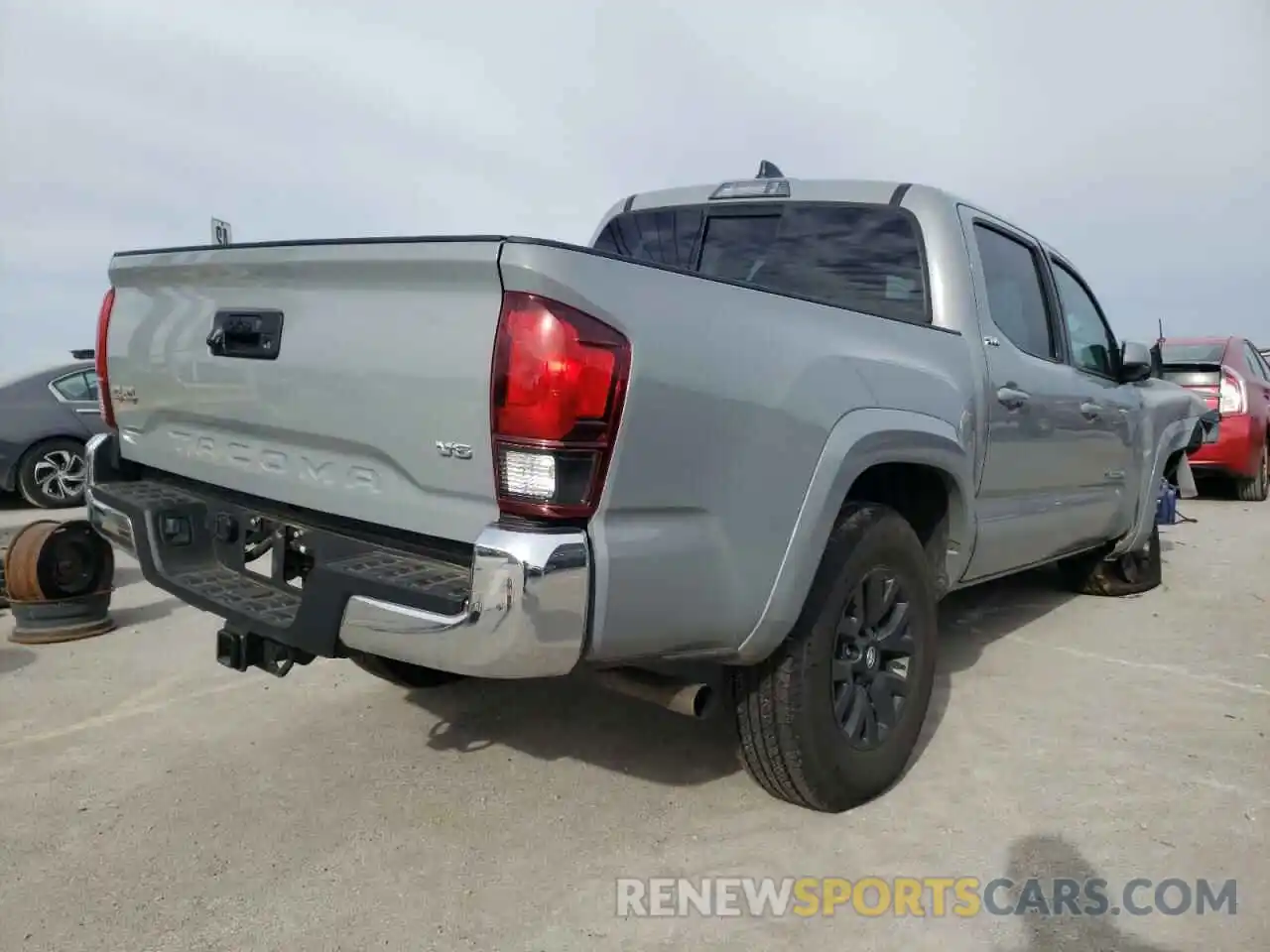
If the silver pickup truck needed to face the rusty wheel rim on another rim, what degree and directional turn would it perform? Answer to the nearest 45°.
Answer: approximately 90° to its left

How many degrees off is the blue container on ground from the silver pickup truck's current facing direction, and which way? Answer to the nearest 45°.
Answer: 0° — it already faces it

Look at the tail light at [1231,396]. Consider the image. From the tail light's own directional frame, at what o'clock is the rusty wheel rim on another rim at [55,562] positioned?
The rusty wheel rim on another rim is roughly at 1 o'clock from the tail light.

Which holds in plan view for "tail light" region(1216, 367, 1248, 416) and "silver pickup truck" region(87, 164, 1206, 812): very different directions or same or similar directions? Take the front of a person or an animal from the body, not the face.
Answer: very different directions

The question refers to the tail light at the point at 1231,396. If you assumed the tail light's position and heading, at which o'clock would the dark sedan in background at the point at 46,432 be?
The dark sedan in background is roughly at 2 o'clock from the tail light.
